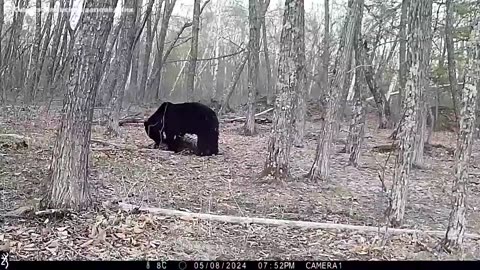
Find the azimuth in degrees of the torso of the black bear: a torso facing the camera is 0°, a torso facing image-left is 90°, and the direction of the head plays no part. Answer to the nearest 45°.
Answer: approximately 90°

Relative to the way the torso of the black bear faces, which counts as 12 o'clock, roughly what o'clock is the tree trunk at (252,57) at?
The tree trunk is roughly at 4 o'clock from the black bear.

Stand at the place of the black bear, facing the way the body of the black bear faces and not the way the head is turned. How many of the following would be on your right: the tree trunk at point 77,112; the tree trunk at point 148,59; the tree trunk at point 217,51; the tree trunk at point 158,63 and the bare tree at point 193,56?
4

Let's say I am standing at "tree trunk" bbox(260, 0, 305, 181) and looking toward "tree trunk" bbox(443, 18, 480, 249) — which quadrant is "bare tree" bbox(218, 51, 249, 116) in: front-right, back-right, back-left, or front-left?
back-left

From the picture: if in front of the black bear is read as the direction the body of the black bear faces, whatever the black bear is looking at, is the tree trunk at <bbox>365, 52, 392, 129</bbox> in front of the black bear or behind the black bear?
behind

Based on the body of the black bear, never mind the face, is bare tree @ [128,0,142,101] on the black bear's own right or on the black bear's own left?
on the black bear's own right

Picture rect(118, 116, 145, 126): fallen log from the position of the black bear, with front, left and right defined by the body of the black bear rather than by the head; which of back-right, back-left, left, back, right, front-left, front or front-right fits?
front-right

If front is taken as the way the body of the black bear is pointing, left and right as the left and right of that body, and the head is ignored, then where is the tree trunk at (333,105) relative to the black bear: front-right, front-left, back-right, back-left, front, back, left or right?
back-left

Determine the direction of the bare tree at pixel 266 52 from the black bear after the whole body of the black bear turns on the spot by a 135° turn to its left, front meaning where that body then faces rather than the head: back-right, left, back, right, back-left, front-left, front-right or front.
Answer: left

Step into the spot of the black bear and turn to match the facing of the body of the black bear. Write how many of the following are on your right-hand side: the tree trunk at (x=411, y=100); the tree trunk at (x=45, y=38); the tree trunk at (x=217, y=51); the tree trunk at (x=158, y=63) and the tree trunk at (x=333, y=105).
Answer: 3

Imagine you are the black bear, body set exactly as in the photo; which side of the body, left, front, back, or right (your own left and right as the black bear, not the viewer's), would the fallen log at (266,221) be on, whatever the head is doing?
left

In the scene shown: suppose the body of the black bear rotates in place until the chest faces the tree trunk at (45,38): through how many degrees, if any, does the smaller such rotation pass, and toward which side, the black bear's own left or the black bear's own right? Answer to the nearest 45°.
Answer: approximately 45° to the black bear's own right

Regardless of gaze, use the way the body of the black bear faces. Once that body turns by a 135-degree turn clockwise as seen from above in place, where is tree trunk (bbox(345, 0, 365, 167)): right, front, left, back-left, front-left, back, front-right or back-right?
front-right

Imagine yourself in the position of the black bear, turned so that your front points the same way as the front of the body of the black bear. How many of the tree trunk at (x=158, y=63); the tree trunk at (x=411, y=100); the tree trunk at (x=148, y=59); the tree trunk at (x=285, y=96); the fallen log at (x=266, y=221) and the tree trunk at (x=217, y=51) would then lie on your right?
3
